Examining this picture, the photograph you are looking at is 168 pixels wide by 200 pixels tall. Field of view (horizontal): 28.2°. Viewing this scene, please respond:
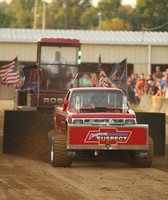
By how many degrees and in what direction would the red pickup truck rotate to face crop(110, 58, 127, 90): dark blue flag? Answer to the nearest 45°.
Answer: approximately 180°

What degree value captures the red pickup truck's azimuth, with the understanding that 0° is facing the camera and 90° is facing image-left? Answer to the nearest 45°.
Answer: approximately 0°

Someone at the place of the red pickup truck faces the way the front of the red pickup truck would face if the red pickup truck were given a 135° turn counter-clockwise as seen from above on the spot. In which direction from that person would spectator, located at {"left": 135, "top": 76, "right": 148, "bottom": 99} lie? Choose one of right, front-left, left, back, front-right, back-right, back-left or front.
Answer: front-left

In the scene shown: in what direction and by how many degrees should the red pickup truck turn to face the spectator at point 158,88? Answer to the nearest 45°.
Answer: approximately 180°

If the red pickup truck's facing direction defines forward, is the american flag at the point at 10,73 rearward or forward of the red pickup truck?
rearward

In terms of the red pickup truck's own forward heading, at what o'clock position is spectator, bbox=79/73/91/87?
The spectator is roughly at 6 o'clock from the red pickup truck.
